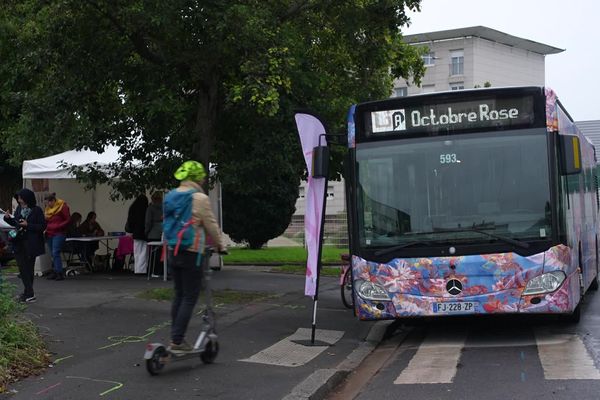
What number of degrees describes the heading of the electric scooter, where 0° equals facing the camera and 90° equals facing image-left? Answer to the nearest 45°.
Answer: approximately 225°

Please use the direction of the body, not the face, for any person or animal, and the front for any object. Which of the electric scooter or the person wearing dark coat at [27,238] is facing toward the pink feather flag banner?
the electric scooter

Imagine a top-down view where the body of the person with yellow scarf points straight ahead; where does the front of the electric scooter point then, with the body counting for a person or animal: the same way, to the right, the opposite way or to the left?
the opposite way

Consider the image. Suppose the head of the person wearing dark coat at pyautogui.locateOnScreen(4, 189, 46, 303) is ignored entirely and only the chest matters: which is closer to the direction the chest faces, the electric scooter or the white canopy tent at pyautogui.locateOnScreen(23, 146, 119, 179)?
the electric scooter

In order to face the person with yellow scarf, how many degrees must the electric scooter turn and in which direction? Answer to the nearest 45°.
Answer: approximately 45° to its left

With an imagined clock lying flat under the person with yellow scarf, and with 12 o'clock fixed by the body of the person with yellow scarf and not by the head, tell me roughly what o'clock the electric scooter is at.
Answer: The electric scooter is roughly at 10 o'clock from the person with yellow scarf.

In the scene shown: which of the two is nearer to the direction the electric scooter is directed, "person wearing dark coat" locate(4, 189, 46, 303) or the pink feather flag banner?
the pink feather flag banner

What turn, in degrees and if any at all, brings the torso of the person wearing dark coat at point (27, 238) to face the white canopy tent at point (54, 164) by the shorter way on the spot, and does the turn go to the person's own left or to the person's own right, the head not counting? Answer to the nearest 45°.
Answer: approximately 135° to the person's own right

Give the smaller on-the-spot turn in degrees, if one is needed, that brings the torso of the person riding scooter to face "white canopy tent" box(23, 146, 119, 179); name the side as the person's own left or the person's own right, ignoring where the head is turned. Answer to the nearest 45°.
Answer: approximately 45° to the person's own left

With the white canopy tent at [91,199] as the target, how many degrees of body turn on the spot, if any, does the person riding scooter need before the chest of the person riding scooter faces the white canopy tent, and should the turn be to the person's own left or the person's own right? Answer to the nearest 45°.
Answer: approximately 45° to the person's own left

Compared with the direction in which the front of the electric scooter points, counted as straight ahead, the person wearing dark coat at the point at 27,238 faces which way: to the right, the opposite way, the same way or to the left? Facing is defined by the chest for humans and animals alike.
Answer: the opposite way

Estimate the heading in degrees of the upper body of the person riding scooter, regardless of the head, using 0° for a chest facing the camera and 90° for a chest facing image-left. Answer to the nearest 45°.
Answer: approximately 225°

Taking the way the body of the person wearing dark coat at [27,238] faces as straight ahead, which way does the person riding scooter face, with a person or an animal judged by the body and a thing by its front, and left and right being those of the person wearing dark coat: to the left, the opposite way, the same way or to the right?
the opposite way
